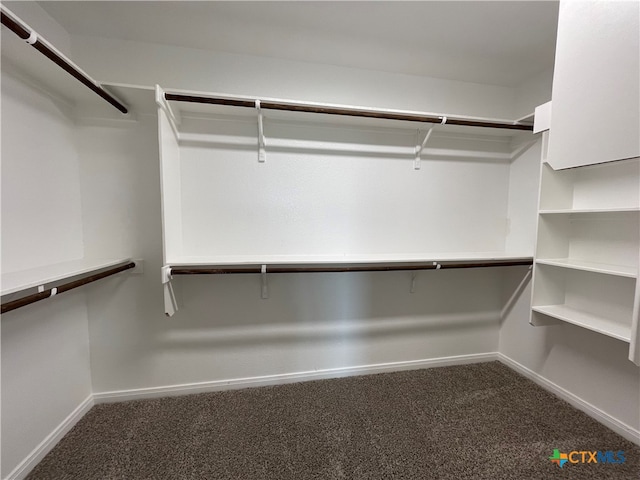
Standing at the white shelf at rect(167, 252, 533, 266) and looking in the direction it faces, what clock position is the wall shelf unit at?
The wall shelf unit is roughly at 9 o'clock from the white shelf.

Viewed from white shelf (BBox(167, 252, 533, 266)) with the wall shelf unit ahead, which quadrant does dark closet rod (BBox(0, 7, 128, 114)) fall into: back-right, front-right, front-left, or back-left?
back-right

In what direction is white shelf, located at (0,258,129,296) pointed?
to the viewer's right

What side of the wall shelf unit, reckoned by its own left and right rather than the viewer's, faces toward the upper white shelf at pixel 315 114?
front

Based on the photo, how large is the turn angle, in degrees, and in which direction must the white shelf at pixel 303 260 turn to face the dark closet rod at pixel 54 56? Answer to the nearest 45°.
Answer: approximately 45° to its right

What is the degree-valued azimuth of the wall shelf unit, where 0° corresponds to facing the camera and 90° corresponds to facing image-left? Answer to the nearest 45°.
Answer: approximately 45°

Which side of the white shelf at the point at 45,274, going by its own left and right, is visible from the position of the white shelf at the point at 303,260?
front

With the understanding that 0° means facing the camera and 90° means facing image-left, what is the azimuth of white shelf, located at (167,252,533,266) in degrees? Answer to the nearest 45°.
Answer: approximately 0°

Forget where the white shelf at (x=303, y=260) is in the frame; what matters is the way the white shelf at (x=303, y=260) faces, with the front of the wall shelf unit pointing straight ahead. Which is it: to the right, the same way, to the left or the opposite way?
to the left

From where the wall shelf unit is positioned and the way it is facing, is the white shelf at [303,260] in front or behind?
in front

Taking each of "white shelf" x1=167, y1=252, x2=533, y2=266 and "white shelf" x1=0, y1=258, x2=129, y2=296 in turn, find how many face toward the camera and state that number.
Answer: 1

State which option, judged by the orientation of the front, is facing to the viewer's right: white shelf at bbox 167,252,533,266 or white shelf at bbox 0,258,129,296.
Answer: white shelf at bbox 0,258,129,296

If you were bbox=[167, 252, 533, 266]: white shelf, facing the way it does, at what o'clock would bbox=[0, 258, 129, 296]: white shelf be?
bbox=[0, 258, 129, 296]: white shelf is roughly at 2 o'clock from bbox=[167, 252, 533, 266]: white shelf.
